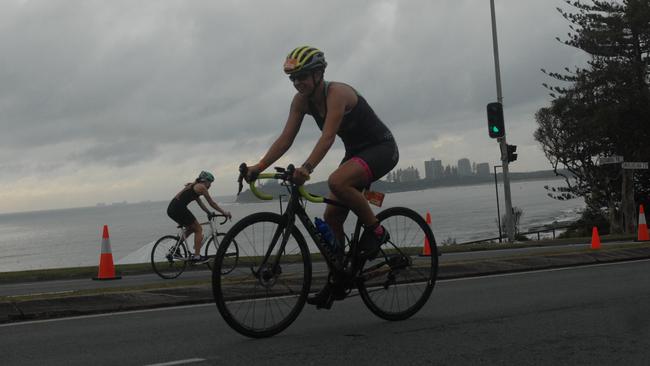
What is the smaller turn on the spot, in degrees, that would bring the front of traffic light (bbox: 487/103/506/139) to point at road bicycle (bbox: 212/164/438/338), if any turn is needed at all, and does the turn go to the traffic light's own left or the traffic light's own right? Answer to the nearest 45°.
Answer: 0° — it already faces it

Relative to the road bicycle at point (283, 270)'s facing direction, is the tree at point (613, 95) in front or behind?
behind

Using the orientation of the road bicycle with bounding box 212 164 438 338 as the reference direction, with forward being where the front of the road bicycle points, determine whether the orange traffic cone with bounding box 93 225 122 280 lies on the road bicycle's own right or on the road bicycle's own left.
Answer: on the road bicycle's own right

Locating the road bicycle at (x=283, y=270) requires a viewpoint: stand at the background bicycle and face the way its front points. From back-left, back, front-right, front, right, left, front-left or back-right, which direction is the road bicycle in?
back-right

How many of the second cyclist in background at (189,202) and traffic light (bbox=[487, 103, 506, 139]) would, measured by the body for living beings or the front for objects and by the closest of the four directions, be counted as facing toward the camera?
1

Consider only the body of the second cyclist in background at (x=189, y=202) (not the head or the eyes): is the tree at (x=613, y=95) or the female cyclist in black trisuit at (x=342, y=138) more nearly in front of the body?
the tree

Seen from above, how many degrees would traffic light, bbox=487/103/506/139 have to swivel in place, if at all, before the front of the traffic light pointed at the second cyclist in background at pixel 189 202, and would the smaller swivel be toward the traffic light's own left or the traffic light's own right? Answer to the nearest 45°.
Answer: approximately 45° to the traffic light's own right

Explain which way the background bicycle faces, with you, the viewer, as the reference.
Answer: facing away from the viewer and to the right of the viewer

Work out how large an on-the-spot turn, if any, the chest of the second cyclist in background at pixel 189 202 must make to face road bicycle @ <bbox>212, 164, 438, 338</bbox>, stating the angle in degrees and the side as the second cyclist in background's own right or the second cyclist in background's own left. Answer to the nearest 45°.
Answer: approximately 135° to the second cyclist in background's own right

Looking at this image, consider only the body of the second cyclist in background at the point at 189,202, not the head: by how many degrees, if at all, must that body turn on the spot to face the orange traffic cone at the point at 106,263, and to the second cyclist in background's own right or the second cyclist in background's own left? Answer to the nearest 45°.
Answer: approximately 135° to the second cyclist in background's own left
